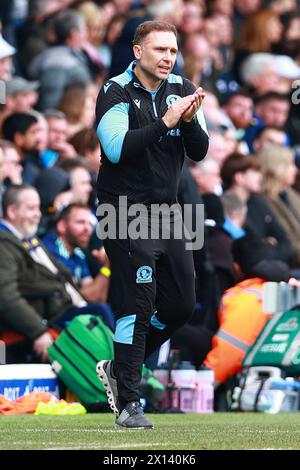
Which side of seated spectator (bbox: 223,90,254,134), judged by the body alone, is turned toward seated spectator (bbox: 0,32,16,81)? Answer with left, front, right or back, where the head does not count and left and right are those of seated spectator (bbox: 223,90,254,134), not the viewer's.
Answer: right

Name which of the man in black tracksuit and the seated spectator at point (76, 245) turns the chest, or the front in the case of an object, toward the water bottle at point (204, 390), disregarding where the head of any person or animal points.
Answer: the seated spectator

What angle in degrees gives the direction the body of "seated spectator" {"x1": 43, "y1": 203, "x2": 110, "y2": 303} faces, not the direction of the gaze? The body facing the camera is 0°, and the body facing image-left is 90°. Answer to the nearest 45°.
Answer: approximately 315°

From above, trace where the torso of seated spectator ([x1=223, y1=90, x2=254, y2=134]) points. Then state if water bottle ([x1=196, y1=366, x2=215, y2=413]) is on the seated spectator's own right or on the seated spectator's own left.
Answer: on the seated spectator's own right

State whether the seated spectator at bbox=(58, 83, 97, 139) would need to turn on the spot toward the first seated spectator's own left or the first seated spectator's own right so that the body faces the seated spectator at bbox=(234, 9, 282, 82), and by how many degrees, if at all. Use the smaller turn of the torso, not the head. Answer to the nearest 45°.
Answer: approximately 45° to the first seated spectator's own left

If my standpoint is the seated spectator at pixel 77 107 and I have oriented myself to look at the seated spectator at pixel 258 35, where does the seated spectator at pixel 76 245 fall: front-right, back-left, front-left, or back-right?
back-right

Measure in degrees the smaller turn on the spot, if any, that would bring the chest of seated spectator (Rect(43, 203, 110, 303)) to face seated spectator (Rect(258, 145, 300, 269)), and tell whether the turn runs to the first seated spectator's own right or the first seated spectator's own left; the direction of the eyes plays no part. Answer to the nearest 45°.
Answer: approximately 90° to the first seated spectator's own left
